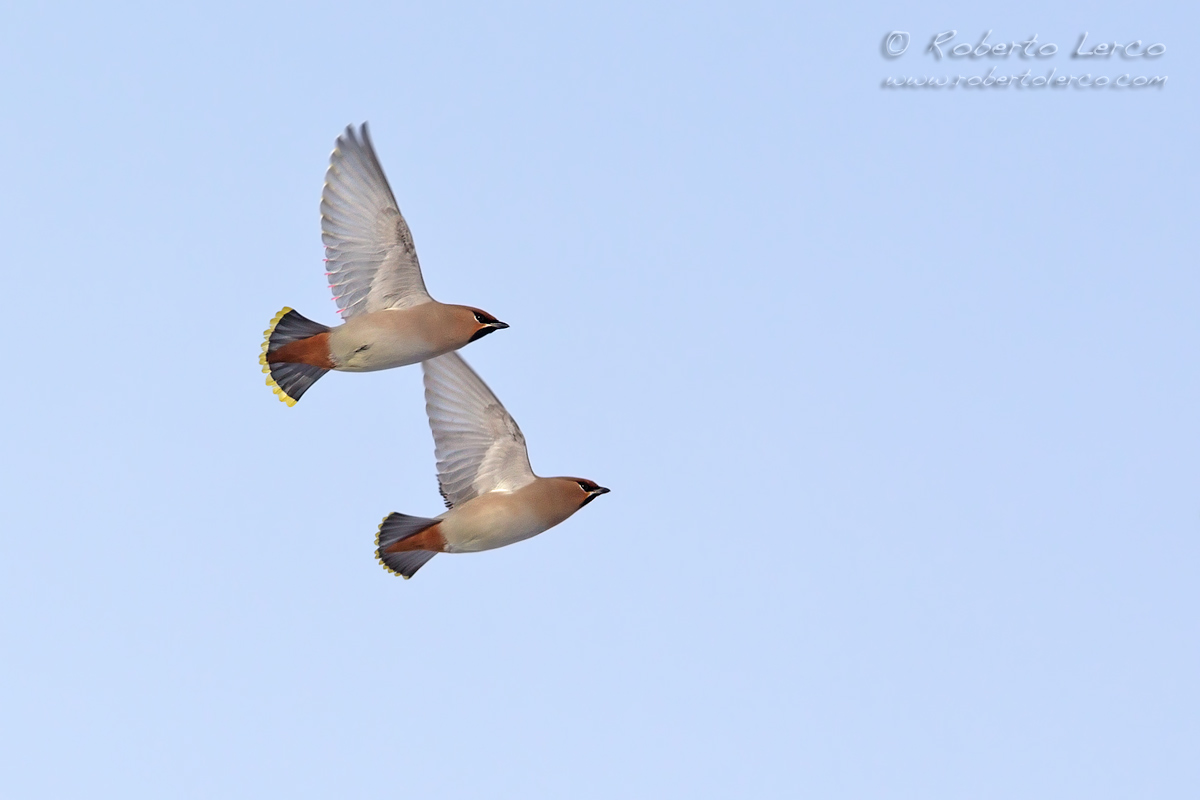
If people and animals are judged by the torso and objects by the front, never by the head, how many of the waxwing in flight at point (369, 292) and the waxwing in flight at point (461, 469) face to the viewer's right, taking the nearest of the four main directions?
2

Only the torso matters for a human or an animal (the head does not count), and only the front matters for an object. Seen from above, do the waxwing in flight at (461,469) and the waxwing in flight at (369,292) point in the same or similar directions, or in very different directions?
same or similar directions

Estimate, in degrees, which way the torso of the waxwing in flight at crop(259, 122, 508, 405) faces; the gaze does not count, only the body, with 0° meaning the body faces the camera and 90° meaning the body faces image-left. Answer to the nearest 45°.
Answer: approximately 270°

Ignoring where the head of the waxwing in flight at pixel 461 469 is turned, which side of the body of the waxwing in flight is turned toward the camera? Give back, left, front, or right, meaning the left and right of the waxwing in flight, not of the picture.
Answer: right
